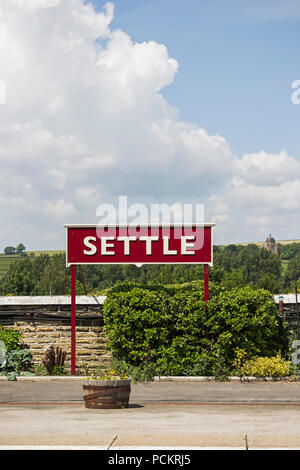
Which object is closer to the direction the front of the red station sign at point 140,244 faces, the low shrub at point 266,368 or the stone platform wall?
the low shrub

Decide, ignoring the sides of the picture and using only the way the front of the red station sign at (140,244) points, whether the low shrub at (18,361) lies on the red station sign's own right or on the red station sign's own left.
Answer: on the red station sign's own right

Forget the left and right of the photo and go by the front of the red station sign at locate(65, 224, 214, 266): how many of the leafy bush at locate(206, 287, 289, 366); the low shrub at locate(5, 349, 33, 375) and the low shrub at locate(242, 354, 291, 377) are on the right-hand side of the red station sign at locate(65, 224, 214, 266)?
1

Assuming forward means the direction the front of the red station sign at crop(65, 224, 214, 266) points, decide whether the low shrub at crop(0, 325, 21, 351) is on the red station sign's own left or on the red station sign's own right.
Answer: on the red station sign's own right

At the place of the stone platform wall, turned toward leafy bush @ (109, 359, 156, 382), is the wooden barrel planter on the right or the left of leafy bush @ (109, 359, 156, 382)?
right

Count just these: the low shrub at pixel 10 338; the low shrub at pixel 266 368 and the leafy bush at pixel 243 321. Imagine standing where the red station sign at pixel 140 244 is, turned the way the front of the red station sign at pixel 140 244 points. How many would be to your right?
1

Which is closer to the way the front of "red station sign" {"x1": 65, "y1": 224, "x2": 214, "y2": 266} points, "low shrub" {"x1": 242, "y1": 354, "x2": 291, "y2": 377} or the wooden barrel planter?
the wooden barrel planter

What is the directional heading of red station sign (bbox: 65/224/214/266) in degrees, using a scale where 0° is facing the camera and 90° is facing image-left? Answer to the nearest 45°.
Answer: approximately 0°

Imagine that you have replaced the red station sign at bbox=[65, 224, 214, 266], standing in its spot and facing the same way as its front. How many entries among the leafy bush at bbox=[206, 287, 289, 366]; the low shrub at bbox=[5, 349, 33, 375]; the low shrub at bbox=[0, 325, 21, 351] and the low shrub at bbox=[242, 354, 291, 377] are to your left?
2

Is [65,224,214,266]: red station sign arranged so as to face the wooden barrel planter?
yes

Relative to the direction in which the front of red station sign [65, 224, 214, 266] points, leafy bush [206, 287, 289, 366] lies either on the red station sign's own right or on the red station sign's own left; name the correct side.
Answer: on the red station sign's own left
